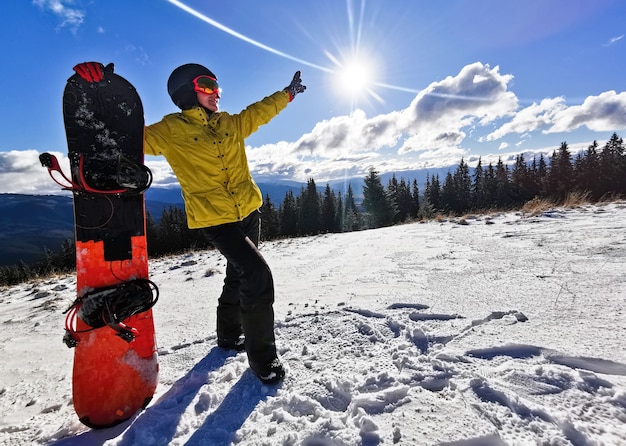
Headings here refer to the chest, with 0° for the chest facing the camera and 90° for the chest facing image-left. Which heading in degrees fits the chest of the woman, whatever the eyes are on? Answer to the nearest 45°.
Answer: approximately 315°
